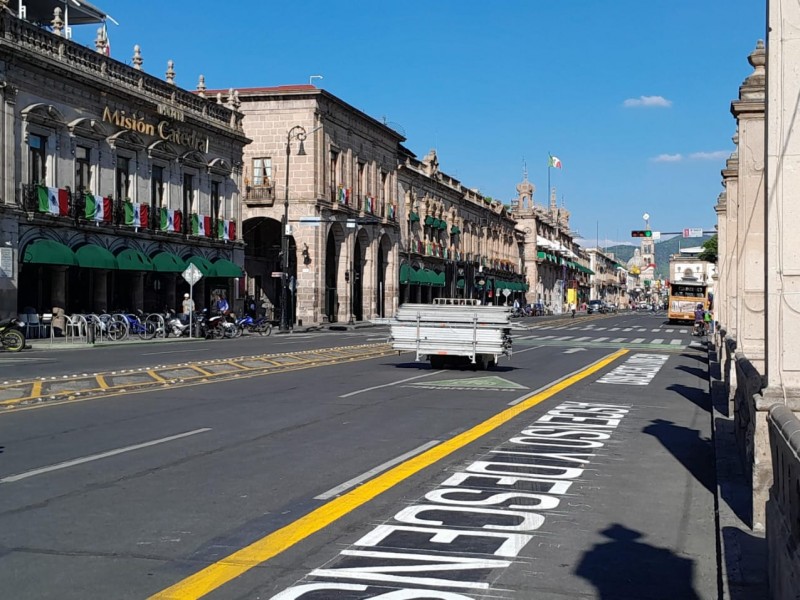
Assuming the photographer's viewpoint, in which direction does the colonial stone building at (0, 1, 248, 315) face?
facing the viewer and to the right of the viewer

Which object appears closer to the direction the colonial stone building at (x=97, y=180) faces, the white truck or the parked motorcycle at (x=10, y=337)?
the white truck

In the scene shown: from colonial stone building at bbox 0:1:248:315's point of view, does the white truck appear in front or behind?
in front

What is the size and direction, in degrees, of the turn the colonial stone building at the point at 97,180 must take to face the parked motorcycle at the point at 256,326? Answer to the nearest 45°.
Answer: approximately 90° to its left

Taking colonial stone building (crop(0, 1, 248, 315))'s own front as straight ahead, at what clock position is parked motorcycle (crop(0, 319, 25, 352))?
The parked motorcycle is roughly at 2 o'clock from the colonial stone building.
